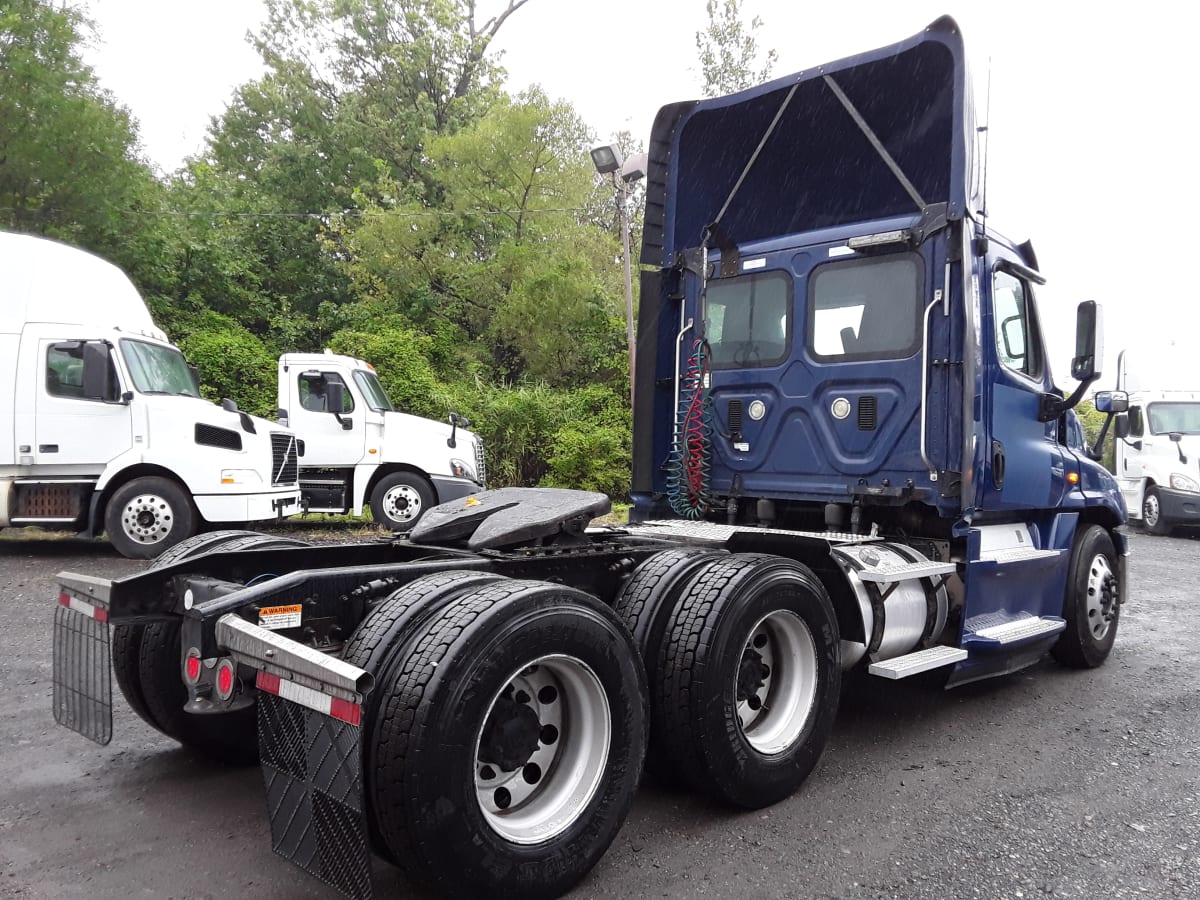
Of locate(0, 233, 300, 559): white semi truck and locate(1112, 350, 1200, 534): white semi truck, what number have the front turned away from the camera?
0

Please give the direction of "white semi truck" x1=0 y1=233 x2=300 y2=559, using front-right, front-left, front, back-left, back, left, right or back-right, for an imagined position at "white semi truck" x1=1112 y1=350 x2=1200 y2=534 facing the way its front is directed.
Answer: right

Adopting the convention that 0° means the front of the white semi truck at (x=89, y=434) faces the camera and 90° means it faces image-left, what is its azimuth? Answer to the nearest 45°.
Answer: approximately 315°

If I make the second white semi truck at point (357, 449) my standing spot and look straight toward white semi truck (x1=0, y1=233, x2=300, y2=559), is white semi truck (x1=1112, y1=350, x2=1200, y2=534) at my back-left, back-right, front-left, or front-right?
back-left

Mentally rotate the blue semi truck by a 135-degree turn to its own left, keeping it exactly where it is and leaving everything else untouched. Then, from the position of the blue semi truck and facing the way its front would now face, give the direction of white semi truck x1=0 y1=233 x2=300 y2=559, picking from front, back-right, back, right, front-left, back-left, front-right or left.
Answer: front-right

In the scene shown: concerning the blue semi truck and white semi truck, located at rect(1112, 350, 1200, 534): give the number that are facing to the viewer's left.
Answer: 0

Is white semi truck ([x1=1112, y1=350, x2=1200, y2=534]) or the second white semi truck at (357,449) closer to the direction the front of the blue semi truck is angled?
the white semi truck

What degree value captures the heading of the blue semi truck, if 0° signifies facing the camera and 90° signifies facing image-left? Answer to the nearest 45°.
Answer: approximately 225°

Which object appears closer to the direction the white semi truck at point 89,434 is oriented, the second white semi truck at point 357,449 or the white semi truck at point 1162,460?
the white semi truck

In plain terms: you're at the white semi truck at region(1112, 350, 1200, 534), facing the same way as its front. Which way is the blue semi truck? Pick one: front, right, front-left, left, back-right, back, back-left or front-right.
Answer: front-right

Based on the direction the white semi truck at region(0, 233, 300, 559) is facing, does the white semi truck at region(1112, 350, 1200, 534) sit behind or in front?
in front

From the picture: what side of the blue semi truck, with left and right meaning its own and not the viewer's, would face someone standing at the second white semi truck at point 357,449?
left
